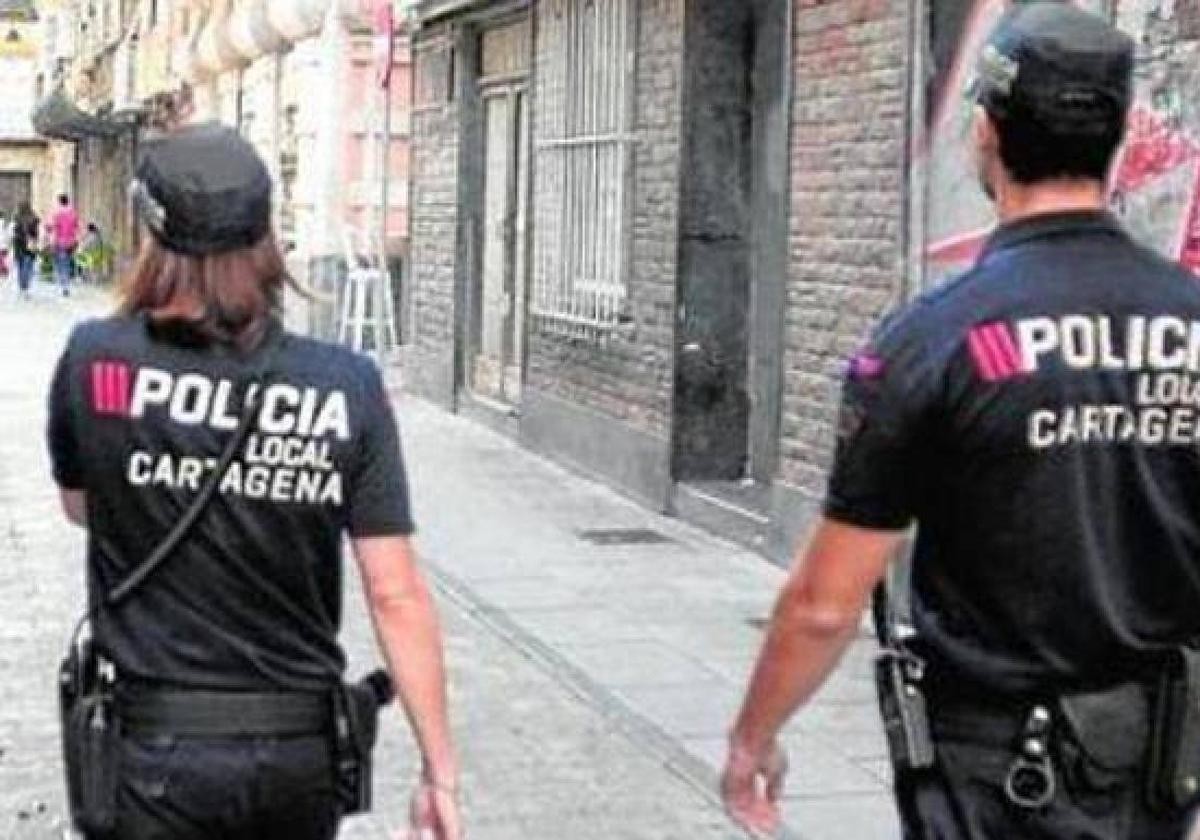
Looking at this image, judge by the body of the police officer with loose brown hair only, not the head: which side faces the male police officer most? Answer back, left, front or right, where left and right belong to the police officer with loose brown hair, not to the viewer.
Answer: right

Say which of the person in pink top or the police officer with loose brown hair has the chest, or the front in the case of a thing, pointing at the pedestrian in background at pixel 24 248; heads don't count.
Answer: the police officer with loose brown hair

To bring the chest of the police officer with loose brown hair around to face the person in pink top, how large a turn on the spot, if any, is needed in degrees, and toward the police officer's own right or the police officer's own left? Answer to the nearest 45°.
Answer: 0° — they already face them

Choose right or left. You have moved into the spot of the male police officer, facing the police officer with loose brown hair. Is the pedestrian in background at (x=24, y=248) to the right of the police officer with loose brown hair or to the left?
right

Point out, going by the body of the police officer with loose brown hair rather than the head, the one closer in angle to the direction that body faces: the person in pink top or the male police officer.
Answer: the person in pink top

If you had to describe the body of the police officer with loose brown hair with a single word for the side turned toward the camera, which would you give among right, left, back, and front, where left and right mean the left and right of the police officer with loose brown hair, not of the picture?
back

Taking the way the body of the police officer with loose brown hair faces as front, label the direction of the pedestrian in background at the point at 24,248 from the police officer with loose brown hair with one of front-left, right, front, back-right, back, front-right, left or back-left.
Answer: front
